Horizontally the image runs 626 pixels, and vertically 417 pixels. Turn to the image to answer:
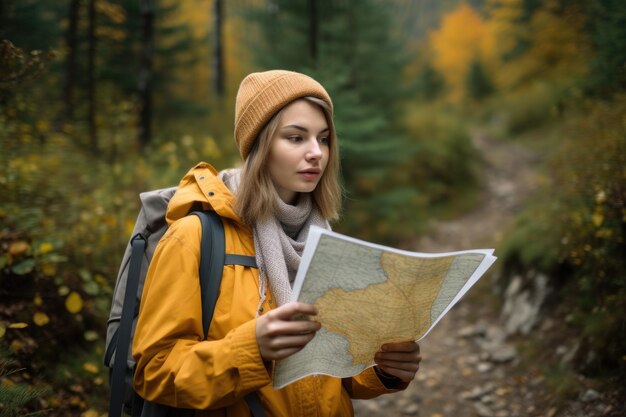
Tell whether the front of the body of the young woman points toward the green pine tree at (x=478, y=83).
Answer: no

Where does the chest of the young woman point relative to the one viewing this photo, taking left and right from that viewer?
facing the viewer and to the right of the viewer

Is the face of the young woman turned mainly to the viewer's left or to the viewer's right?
to the viewer's right

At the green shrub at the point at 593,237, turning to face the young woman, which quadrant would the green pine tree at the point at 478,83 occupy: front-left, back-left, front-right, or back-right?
back-right

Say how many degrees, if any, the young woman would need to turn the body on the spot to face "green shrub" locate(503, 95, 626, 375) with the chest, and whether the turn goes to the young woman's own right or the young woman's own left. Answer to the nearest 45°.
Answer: approximately 90° to the young woman's own left
